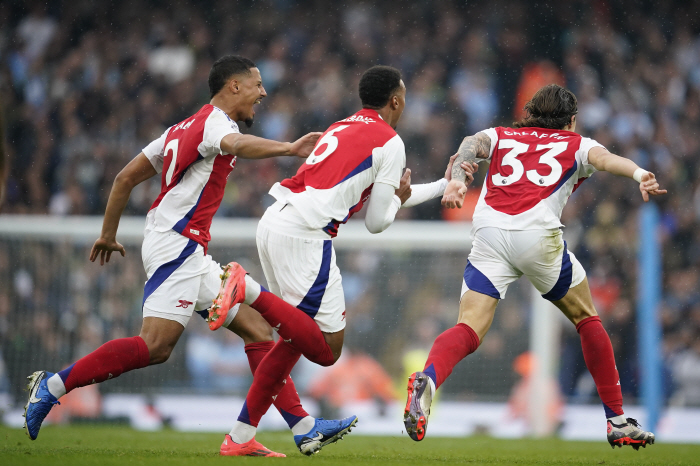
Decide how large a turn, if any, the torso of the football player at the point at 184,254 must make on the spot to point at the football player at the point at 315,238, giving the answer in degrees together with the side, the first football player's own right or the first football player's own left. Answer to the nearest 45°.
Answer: approximately 45° to the first football player's own right

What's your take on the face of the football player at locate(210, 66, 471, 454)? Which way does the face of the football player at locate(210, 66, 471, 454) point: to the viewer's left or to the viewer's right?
to the viewer's right

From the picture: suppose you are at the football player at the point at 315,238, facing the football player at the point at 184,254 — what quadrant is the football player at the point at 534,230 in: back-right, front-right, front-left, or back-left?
back-right

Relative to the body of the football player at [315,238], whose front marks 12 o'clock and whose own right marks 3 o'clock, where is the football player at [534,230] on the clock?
the football player at [534,230] is roughly at 1 o'clock from the football player at [315,238].

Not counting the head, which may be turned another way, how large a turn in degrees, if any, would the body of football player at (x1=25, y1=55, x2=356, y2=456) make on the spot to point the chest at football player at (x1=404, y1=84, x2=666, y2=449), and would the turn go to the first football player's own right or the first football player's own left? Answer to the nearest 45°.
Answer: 0° — they already face them

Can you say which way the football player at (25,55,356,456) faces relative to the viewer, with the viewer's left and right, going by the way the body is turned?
facing to the right of the viewer

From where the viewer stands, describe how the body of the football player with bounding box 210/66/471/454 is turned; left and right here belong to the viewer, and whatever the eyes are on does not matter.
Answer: facing away from the viewer and to the right of the viewer

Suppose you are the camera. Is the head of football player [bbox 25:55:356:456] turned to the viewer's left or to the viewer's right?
to the viewer's right
